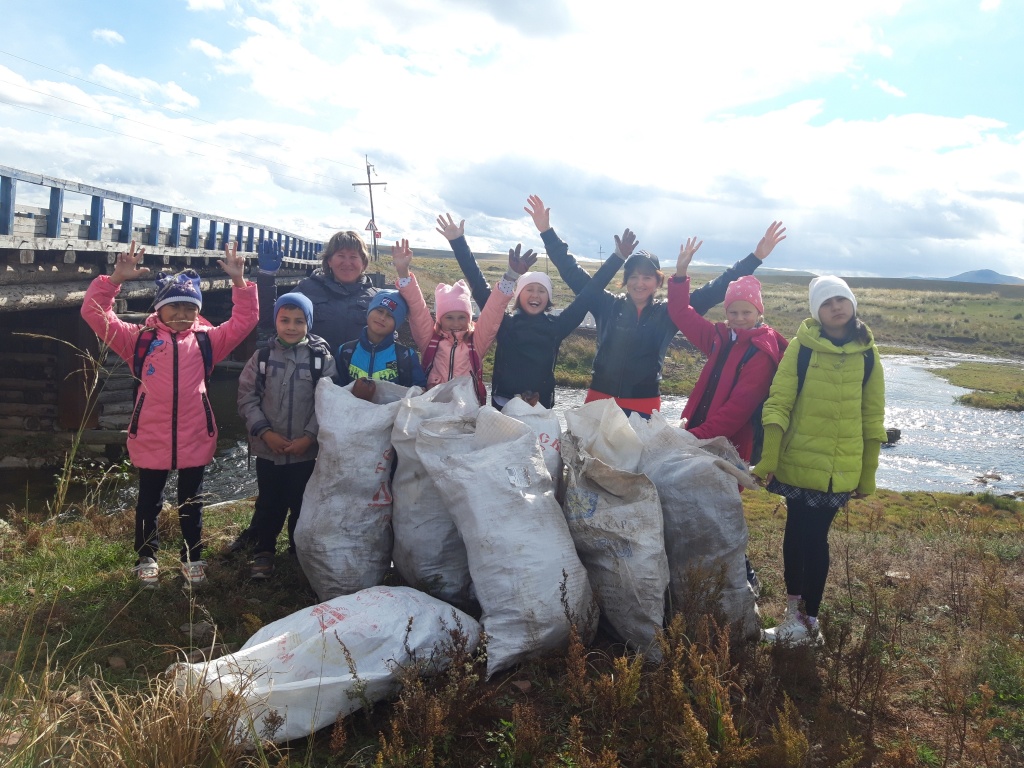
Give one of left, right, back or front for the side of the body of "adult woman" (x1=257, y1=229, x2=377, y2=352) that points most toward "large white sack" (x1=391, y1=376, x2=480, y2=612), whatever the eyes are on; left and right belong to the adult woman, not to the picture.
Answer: front

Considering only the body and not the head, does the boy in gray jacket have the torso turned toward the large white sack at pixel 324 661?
yes

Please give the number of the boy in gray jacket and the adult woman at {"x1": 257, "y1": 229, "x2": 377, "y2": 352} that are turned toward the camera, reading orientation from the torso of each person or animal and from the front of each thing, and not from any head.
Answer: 2

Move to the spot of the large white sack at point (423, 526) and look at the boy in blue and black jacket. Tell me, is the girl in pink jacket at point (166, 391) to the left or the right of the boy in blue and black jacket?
left

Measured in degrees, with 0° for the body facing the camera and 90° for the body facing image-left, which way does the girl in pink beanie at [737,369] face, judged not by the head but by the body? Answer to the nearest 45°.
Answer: approximately 45°

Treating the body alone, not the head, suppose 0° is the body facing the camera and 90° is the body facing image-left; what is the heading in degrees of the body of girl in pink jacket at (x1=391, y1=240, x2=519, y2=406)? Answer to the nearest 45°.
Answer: approximately 0°

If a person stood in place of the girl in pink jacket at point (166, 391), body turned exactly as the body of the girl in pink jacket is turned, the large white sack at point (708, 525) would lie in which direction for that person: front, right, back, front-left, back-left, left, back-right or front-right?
front-left

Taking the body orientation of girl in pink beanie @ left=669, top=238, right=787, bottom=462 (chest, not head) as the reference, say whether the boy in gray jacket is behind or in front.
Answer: in front

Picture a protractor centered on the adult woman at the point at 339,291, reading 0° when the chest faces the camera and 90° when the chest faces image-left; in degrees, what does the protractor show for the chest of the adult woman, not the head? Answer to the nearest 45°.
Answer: approximately 0°
